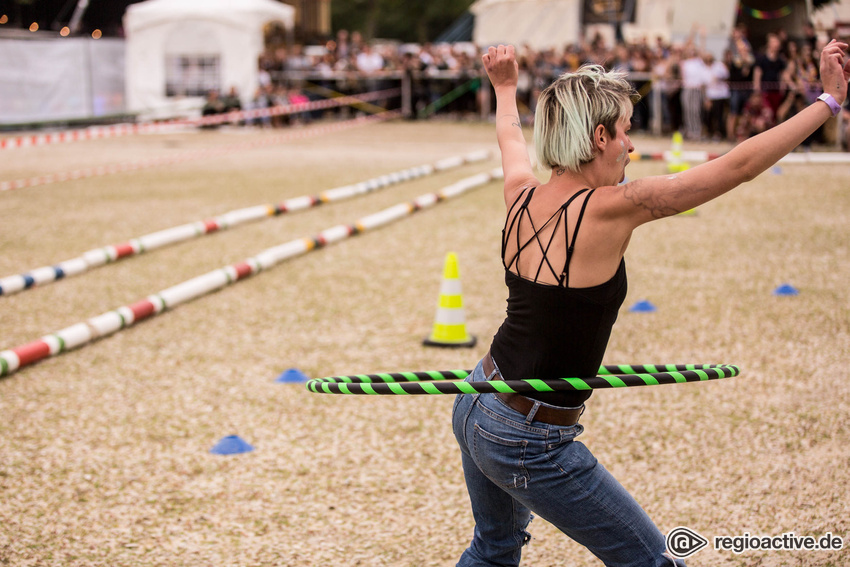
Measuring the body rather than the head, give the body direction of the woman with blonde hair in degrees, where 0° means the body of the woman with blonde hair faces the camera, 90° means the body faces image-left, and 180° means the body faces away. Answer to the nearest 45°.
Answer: approximately 225°

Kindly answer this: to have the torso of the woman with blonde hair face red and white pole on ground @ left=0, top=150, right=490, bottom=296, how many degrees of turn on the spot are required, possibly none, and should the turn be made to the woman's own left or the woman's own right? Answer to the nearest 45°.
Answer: approximately 90° to the woman's own left

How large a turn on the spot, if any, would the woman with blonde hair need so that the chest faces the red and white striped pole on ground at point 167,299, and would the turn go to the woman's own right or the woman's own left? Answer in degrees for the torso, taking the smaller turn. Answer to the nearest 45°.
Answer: approximately 90° to the woman's own left

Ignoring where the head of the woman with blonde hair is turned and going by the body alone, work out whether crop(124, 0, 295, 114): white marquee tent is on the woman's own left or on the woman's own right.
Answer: on the woman's own left

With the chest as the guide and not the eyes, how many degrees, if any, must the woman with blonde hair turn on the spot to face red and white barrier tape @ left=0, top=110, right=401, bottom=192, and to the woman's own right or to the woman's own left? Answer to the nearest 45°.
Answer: approximately 90° to the woman's own left

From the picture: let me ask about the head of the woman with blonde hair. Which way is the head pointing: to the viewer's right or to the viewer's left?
to the viewer's right

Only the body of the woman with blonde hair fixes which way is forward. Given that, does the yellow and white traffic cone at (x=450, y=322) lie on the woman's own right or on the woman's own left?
on the woman's own left
